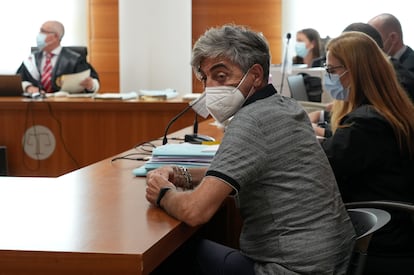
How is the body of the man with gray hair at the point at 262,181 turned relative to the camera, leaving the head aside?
to the viewer's left

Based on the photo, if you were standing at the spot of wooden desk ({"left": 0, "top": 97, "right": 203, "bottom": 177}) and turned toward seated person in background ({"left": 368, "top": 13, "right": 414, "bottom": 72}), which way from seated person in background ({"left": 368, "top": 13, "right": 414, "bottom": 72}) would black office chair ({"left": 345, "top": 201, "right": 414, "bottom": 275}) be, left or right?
right

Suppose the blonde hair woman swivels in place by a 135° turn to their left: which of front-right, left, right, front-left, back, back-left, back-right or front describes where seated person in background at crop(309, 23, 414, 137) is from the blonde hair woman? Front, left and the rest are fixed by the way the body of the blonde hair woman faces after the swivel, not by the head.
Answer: back-left

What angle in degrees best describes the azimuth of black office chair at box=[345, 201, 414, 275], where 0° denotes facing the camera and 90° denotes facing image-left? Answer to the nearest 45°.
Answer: approximately 90°

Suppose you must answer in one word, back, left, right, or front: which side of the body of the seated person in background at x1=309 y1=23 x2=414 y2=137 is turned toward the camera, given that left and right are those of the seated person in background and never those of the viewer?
left

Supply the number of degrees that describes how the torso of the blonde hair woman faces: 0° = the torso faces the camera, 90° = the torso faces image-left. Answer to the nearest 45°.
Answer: approximately 90°

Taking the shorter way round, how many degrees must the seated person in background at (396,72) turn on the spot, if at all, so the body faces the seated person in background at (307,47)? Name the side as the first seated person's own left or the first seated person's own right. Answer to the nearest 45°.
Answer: approximately 90° to the first seated person's own right

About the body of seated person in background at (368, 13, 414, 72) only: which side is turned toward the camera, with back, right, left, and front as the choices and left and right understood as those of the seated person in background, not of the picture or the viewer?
left

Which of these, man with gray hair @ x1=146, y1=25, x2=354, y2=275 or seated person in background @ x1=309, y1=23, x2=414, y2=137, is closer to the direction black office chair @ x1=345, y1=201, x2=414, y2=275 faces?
the man with gray hair
